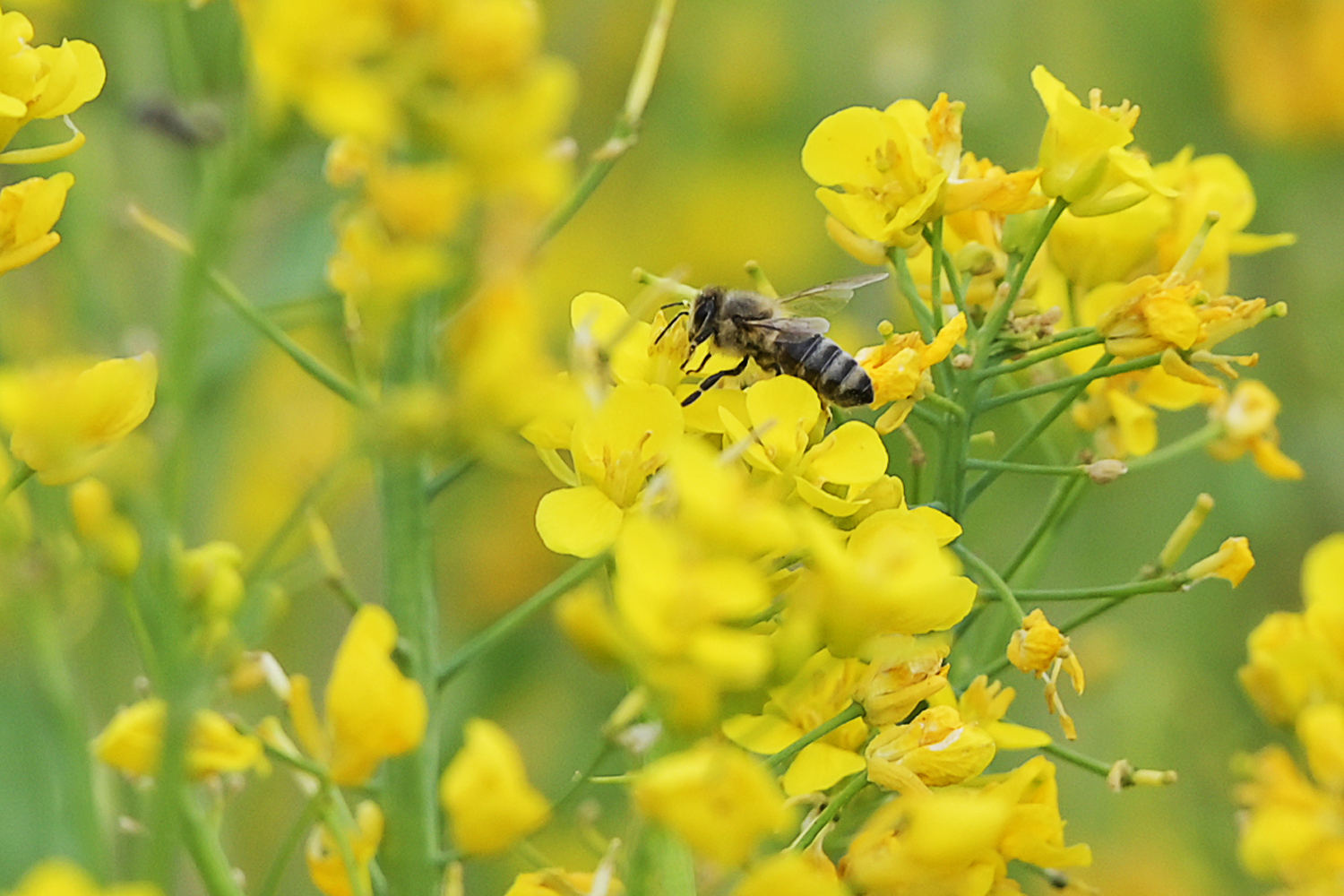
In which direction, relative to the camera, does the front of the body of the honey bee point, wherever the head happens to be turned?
to the viewer's left
